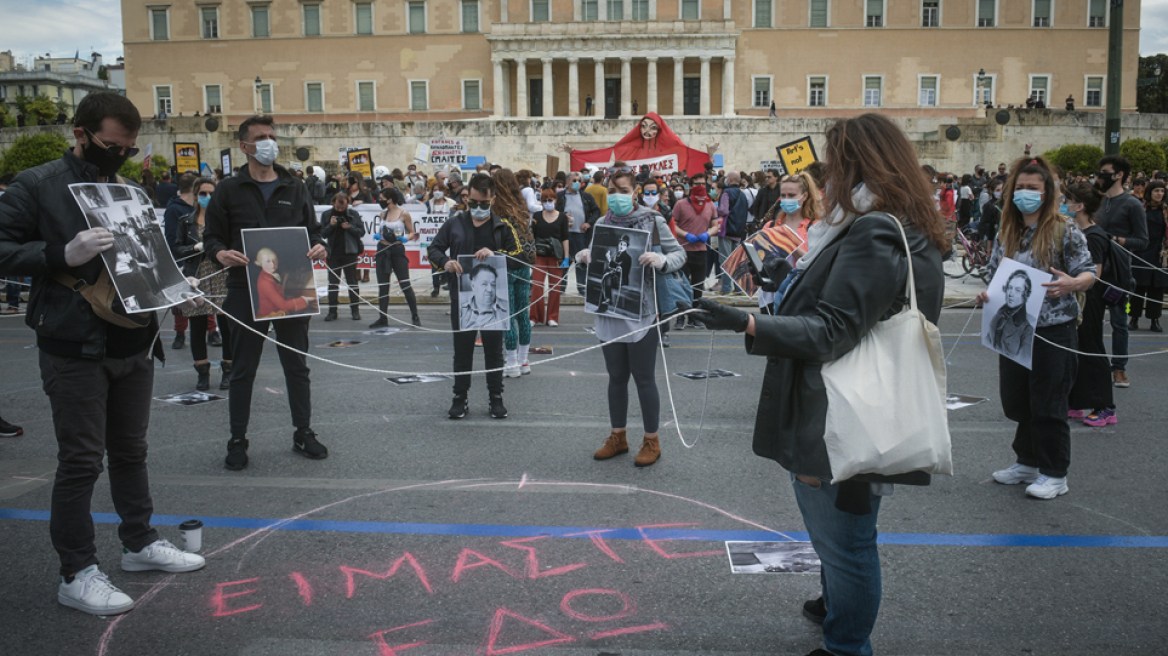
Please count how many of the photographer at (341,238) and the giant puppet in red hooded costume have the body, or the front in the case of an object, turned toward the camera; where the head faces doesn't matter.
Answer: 2

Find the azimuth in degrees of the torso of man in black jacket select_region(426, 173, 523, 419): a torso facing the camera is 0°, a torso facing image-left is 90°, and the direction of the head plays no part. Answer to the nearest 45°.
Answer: approximately 0°

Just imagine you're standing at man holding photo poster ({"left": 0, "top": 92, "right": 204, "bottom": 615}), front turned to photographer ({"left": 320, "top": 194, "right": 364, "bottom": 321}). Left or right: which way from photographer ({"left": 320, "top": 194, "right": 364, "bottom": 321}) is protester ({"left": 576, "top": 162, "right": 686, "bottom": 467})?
right

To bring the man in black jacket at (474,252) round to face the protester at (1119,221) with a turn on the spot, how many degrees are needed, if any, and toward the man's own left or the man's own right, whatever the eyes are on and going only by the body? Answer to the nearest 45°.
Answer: approximately 90° to the man's own left

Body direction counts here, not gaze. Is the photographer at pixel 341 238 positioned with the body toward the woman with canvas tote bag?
yes

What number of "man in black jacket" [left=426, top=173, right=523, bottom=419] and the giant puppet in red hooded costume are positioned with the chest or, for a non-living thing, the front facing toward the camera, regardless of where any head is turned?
2

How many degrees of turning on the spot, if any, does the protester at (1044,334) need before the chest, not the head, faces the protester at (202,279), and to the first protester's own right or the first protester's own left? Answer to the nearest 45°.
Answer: approximately 45° to the first protester's own right
